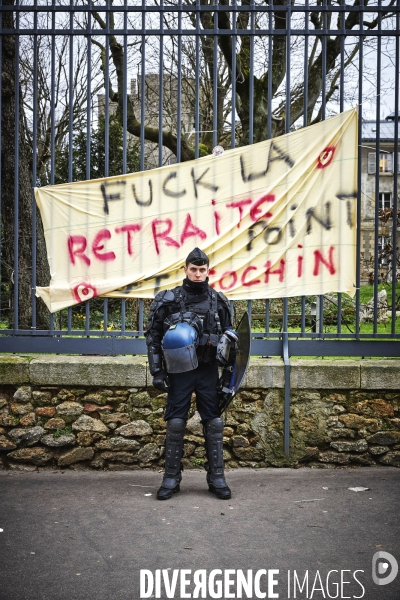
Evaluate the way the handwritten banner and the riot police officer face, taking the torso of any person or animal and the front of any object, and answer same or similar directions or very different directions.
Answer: same or similar directions

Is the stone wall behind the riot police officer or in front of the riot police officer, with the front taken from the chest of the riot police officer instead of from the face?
behind

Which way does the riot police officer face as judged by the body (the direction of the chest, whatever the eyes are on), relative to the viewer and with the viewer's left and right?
facing the viewer

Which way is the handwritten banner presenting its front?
toward the camera

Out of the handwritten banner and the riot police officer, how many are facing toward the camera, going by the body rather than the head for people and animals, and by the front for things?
2
